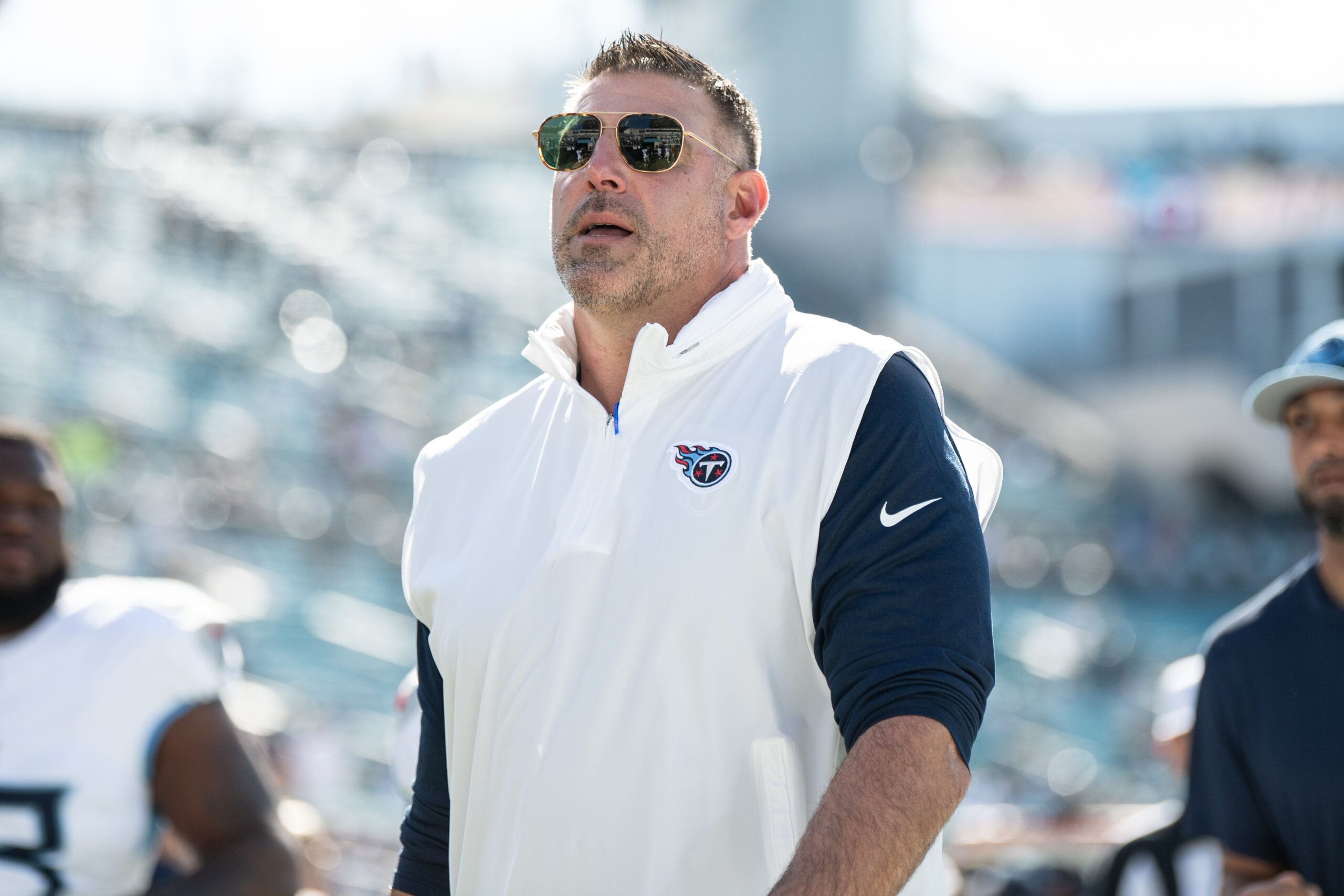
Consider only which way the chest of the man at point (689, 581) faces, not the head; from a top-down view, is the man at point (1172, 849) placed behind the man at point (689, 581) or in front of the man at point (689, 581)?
behind

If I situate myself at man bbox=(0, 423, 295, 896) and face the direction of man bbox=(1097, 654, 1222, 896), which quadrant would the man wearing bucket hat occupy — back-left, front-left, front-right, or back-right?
front-right

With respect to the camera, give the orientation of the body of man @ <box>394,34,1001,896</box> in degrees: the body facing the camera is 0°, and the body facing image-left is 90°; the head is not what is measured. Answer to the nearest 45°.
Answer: approximately 45°

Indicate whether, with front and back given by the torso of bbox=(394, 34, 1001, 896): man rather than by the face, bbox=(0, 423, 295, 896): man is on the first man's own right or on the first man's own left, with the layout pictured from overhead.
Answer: on the first man's own right

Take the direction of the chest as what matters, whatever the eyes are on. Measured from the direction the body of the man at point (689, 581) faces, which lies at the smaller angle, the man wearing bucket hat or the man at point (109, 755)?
the man

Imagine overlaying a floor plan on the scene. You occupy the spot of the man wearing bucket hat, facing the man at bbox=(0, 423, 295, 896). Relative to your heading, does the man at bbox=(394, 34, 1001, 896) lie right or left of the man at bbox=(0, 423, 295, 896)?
left

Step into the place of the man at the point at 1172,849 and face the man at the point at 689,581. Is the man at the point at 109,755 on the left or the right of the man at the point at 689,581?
right

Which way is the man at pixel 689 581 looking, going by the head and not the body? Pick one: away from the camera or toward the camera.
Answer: toward the camera
